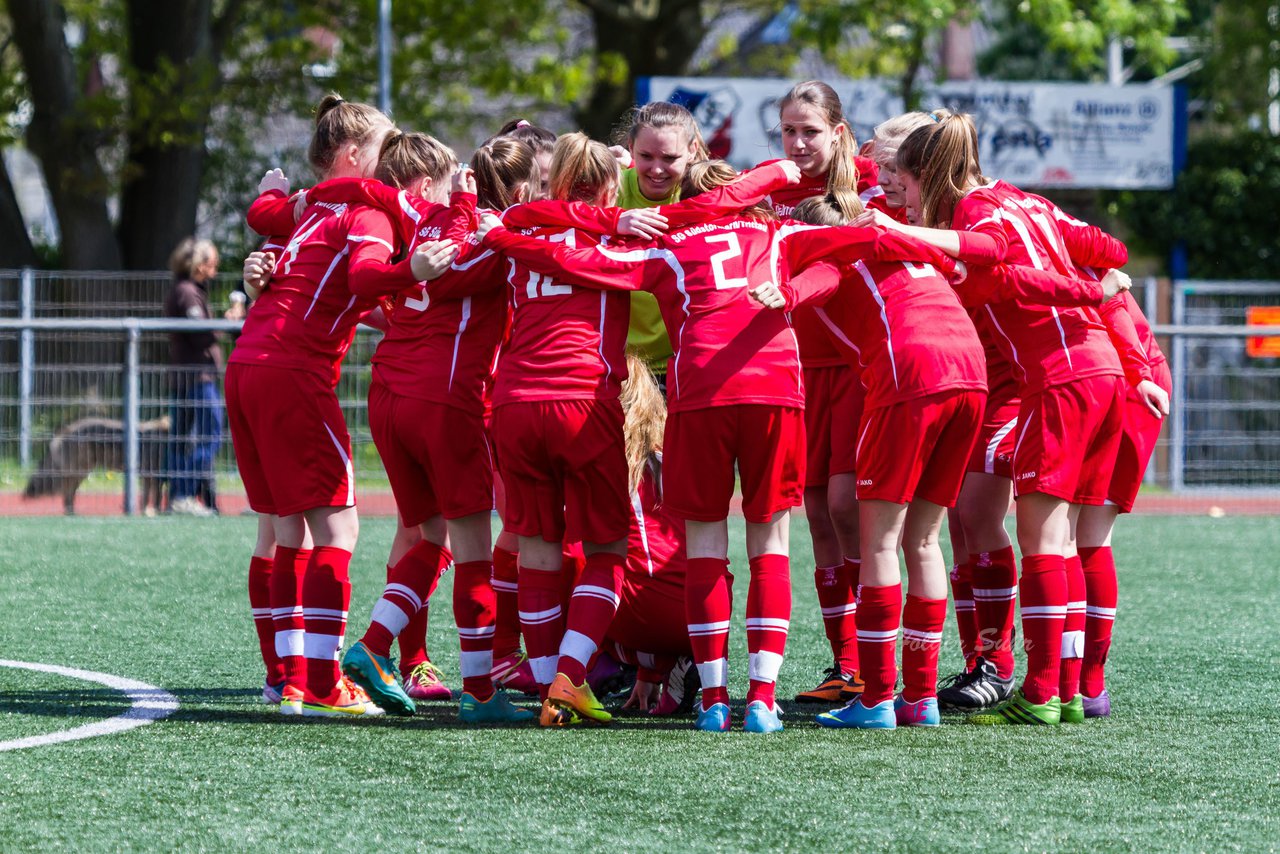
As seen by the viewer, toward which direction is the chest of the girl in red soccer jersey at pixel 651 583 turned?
away from the camera

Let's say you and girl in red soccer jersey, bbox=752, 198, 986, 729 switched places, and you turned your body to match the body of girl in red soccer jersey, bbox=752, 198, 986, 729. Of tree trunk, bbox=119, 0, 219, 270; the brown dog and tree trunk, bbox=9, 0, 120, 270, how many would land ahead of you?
3

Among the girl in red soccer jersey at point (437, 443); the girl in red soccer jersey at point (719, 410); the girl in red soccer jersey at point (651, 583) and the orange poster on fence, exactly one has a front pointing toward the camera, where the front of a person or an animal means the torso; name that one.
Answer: the orange poster on fence

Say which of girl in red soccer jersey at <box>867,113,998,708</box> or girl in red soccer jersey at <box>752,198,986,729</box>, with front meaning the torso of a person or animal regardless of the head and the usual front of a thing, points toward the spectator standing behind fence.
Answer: girl in red soccer jersey at <box>752,198,986,729</box>

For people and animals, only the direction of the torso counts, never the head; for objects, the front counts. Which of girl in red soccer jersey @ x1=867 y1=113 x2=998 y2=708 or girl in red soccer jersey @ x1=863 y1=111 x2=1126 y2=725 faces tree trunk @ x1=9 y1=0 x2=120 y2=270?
girl in red soccer jersey @ x1=863 y1=111 x2=1126 y2=725

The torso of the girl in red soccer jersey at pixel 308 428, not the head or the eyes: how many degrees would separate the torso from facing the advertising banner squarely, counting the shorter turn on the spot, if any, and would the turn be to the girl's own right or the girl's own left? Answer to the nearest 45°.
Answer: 0° — they already face it

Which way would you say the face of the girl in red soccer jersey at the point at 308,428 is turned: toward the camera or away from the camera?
away from the camera

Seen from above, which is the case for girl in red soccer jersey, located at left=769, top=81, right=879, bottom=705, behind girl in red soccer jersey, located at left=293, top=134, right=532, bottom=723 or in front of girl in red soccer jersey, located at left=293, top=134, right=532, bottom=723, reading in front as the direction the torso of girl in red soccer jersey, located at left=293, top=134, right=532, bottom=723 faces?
in front

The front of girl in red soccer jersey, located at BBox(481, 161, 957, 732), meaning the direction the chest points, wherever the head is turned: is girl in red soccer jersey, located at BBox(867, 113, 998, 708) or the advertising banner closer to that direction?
the advertising banner

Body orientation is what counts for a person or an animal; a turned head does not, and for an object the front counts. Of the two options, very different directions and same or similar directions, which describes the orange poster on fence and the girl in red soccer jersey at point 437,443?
very different directions

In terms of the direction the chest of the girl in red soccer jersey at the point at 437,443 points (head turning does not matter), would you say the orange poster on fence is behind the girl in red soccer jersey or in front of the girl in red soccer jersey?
in front

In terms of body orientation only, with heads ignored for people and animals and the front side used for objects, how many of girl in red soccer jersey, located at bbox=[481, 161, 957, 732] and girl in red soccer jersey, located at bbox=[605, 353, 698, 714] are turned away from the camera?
2
